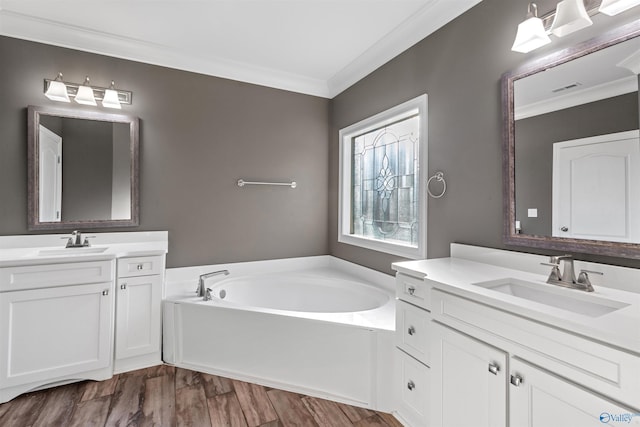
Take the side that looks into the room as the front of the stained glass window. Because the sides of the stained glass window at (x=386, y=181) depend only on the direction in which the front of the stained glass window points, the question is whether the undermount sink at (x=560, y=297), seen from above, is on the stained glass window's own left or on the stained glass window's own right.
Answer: on the stained glass window's own left

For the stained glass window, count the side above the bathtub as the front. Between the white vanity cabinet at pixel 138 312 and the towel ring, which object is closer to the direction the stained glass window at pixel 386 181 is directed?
the white vanity cabinet

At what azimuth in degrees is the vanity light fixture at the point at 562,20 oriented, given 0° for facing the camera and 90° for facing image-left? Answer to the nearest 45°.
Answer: approximately 45°

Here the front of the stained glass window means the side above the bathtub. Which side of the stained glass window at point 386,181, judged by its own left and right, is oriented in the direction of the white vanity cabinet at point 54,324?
front

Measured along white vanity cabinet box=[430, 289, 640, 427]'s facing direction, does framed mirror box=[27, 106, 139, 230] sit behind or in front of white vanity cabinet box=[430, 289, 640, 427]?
in front

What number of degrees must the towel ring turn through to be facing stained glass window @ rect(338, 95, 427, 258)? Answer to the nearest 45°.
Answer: approximately 90° to its right

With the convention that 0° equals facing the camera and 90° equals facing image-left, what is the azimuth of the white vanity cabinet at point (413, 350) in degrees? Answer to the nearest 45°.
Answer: approximately 45°

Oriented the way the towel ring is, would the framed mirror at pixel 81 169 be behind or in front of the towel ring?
in front

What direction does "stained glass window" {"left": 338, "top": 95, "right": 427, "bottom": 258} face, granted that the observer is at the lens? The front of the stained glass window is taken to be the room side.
facing the viewer and to the left of the viewer

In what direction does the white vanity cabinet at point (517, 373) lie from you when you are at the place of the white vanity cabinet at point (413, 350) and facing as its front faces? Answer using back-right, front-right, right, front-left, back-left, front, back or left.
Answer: left
